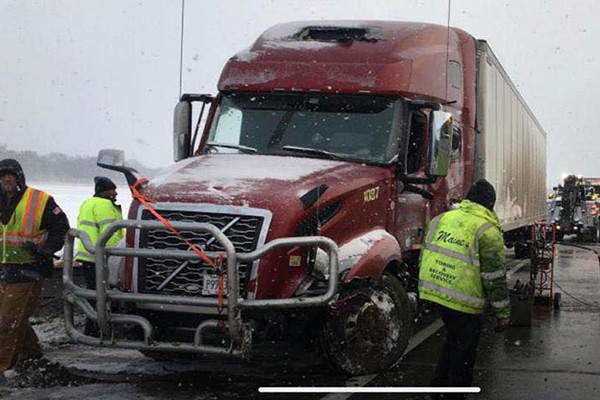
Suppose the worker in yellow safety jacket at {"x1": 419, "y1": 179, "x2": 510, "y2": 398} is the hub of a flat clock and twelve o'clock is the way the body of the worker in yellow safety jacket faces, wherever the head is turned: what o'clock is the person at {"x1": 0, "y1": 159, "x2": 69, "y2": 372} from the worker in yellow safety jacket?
The person is roughly at 8 o'clock from the worker in yellow safety jacket.

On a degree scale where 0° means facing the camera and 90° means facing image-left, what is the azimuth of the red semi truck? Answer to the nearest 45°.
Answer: approximately 45°

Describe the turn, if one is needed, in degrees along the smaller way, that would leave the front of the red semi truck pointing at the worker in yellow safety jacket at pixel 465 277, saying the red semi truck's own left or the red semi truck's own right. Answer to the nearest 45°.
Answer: approximately 90° to the red semi truck's own left

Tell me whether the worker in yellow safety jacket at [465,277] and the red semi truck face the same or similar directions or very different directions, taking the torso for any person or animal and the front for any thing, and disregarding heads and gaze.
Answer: very different directions

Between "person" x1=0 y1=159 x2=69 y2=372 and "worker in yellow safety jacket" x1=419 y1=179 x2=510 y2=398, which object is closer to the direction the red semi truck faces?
the person

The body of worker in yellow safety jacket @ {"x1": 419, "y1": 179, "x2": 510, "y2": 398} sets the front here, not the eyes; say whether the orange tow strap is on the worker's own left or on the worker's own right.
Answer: on the worker's own left

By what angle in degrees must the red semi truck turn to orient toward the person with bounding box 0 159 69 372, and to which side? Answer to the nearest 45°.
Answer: approximately 45° to its right
